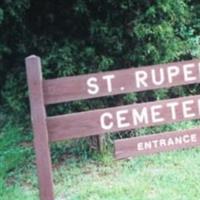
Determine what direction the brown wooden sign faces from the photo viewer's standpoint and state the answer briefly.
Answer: facing the viewer
